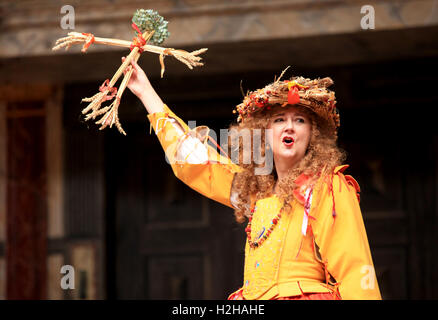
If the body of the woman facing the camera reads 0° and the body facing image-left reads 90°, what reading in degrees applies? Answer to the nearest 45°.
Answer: approximately 45°

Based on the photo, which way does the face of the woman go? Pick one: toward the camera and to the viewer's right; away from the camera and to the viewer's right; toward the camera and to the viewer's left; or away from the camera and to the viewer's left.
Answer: toward the camera and to the viewer's left

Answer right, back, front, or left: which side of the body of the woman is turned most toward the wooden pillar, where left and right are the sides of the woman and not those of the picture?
right
